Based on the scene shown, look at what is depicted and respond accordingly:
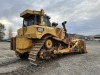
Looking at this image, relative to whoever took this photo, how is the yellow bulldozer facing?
facing away from the viewer and to the right of the viewer
